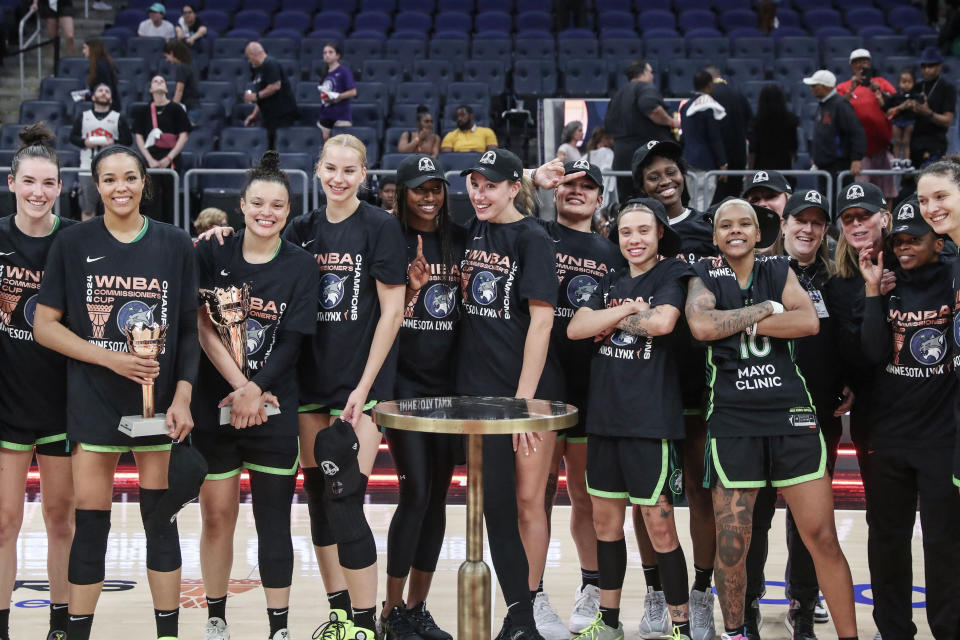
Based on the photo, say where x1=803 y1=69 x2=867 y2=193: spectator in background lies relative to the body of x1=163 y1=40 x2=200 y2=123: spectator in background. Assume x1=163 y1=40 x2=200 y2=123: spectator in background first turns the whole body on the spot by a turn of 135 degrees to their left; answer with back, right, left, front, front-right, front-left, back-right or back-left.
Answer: front

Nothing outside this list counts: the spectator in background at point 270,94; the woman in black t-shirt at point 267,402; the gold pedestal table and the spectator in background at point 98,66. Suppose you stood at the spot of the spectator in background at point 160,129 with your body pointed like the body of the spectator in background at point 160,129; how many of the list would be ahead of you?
2

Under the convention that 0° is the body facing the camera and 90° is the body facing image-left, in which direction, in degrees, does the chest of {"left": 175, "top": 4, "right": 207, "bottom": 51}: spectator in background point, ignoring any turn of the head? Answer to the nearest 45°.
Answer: approximately 0°

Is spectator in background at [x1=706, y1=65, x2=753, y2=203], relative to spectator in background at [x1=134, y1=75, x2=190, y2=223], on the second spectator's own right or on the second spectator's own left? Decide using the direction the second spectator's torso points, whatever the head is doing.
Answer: on the second spectator's own left

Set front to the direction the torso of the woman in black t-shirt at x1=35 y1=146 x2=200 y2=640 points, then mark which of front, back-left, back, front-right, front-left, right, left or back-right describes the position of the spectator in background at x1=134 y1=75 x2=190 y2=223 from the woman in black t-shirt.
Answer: back

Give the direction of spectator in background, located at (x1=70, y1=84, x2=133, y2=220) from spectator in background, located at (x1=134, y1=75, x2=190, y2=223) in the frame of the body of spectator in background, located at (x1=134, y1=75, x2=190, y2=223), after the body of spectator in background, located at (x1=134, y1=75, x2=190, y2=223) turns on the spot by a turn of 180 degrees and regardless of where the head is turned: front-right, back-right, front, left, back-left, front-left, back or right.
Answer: left
